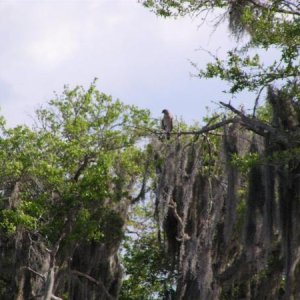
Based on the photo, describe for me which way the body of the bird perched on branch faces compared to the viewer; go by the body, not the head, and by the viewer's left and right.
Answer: facing the viewer and to the left of the viewer
